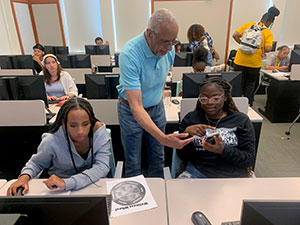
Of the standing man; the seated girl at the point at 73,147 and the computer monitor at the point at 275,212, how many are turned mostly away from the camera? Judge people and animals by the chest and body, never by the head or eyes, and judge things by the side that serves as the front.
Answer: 1

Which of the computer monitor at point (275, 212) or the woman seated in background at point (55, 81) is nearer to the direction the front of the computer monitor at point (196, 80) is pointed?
the woman seated in background

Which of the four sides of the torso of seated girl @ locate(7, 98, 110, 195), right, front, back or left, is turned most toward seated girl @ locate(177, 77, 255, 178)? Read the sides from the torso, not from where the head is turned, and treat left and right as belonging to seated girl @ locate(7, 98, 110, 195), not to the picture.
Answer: left

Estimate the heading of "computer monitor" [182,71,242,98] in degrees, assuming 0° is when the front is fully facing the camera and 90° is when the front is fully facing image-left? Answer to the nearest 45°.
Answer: approximately 180°

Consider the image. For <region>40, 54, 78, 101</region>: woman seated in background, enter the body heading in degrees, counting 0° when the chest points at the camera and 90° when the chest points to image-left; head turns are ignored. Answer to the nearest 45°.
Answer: approximately 45°

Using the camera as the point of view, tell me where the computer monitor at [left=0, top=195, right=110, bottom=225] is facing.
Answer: facing away from the viewer

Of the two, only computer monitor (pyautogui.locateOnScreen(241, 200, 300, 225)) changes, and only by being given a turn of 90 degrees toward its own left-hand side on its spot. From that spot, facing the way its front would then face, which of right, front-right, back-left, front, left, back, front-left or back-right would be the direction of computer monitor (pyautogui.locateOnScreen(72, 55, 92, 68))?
front-right

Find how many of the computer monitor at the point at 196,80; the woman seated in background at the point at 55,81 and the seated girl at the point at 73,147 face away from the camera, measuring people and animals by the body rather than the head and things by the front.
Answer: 1

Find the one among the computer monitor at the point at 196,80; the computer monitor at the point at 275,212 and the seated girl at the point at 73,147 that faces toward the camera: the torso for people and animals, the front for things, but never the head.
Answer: the seated girl

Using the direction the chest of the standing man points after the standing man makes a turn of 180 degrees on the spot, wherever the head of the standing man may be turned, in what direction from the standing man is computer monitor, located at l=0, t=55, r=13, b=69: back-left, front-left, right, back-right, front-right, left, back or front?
front

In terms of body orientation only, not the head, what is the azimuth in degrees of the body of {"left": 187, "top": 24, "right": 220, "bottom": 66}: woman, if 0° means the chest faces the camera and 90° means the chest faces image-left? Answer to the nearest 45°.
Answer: approximately 45°

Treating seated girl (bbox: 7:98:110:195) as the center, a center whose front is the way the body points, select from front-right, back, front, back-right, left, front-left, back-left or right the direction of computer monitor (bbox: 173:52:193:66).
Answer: back-left

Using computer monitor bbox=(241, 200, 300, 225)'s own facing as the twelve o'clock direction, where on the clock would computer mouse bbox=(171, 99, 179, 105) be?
The computer mouse is roughly at 11 o'clock from the computer monitor.

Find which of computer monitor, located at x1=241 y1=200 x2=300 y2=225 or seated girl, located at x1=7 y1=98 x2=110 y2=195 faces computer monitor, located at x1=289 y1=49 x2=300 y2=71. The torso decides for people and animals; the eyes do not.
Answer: computer monitor, located at x1=241 y1=200 x2=300 y2=225

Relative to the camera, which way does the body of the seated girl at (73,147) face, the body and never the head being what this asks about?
toward the camera

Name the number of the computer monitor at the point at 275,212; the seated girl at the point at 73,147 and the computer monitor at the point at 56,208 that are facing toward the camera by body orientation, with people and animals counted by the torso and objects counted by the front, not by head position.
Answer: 1

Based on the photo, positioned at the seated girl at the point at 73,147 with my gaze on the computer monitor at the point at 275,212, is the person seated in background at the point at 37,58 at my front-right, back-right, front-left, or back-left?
back-left
